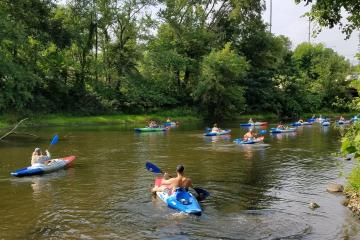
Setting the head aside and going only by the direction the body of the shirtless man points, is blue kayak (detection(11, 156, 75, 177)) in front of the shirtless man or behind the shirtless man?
in front

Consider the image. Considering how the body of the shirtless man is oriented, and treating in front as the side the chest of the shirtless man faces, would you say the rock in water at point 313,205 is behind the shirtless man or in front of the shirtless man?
behind

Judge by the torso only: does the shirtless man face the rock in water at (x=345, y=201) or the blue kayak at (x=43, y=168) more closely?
the blue kayak

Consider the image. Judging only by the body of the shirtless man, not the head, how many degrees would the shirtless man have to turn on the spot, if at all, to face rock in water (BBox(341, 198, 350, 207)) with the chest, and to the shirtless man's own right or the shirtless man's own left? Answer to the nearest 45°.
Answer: approximately 135° to the shirtless man's own right

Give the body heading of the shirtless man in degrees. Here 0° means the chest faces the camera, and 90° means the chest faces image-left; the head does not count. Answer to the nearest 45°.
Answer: approximately 135°

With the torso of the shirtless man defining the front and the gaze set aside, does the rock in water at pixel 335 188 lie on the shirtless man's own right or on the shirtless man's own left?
on the shirtless man's own right
